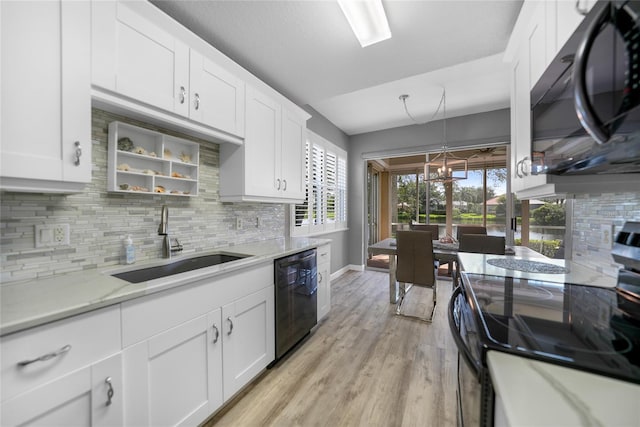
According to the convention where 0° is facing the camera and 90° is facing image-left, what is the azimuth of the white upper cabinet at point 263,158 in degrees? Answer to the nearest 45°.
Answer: approximately 315°

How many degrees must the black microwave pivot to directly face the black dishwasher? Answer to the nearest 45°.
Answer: approximately 45° to its right

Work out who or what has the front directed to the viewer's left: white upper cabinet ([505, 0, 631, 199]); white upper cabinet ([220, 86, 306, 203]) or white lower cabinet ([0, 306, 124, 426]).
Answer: white upper cabinet ([505, 0, 631, 199])

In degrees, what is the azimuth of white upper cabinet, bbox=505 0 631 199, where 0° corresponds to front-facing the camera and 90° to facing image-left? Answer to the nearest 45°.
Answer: approximately 90°

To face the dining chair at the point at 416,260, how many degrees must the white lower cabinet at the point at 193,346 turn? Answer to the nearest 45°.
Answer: approximately 45° to its left

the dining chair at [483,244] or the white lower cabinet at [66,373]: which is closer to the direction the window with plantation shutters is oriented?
the dining chair

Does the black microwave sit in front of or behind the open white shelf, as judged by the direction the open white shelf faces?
in front

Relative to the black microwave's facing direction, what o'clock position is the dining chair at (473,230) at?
The dining chair is roughly at 4 o'clock from the black microwave.

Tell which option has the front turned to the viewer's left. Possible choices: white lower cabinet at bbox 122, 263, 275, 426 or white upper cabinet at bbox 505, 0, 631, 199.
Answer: the white upper cabinet

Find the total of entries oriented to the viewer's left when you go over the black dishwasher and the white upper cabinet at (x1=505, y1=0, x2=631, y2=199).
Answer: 1
